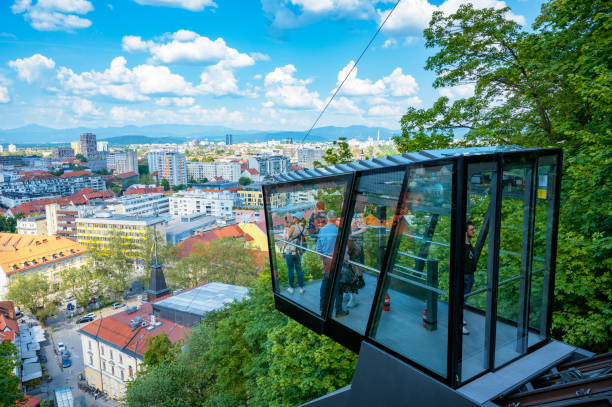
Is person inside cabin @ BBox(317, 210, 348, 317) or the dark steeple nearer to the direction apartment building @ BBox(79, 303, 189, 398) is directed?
the person inside cabin

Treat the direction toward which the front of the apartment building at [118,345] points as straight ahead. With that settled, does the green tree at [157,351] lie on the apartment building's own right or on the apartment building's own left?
on the apartment building's own left

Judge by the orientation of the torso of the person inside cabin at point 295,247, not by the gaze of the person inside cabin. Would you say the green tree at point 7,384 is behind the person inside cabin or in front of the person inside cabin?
in front

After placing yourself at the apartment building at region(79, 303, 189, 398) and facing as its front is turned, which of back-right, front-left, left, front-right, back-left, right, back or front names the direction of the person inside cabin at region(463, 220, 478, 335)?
front-left

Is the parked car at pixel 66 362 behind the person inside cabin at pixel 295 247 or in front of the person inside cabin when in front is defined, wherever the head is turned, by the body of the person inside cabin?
in front

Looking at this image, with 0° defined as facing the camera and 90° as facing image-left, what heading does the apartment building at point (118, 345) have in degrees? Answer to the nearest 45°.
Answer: approximately 45°

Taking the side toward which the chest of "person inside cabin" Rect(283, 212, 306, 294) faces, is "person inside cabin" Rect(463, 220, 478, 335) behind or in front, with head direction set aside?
behind
